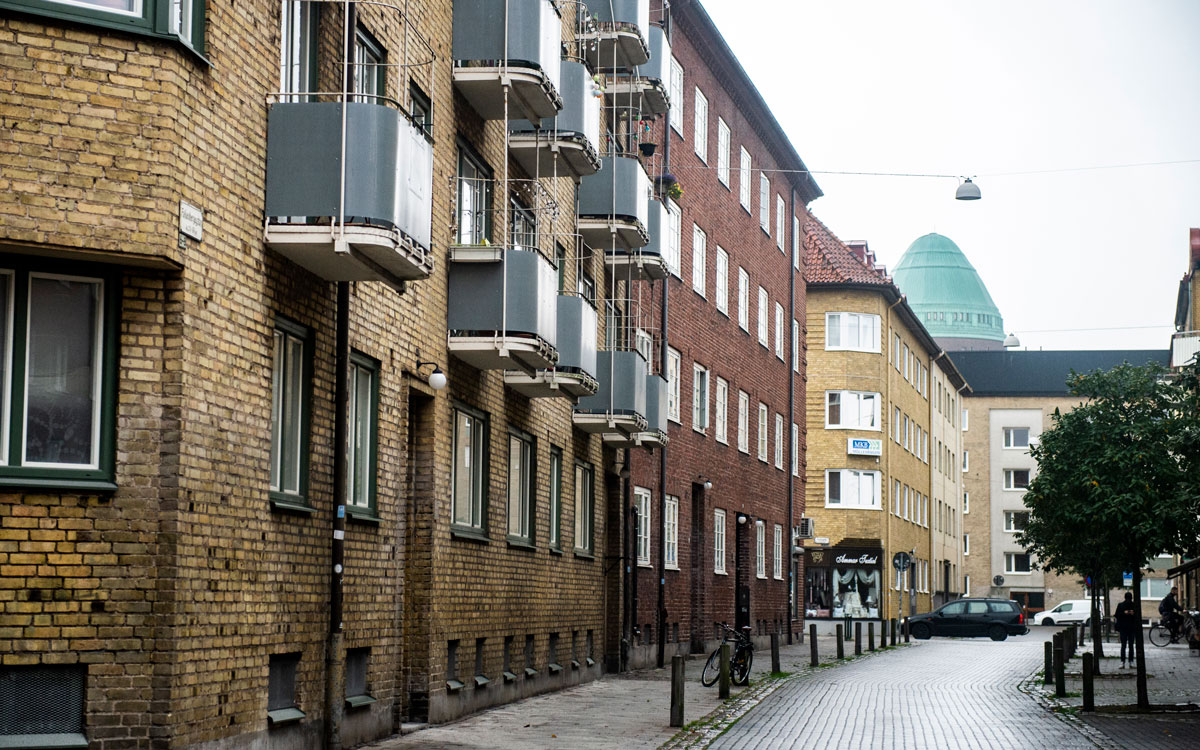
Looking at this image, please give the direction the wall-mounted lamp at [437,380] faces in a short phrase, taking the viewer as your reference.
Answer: facing to the right of the viewer

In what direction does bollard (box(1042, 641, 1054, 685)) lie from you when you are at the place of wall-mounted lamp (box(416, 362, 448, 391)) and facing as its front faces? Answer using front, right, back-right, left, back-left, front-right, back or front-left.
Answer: front-left

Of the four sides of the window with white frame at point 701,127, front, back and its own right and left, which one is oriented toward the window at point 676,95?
right

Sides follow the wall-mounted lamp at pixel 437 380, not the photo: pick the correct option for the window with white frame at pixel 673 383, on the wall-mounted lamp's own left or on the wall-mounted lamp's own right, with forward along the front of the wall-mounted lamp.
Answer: on the wall-mounted lamp's own left

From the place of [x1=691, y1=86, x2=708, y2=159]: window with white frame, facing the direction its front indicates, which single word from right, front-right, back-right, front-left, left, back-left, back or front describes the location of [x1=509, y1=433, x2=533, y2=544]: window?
right

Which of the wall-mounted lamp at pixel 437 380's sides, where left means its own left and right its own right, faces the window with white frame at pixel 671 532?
left

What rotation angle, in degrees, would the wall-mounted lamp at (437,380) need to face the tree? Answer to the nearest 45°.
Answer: approximately 45° to its left

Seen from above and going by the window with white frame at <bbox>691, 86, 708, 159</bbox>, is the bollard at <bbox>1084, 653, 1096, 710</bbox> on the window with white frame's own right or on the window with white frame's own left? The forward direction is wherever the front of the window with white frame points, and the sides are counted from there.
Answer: on the window with white frame's own right

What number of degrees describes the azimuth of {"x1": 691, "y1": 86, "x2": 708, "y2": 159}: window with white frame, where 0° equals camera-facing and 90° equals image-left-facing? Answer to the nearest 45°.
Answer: approximately 270°

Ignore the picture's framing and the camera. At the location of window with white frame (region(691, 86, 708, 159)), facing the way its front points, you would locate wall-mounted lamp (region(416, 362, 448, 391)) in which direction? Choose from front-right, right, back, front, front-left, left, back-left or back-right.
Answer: right

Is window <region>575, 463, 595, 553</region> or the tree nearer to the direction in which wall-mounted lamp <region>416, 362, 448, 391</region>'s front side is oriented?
the tree
